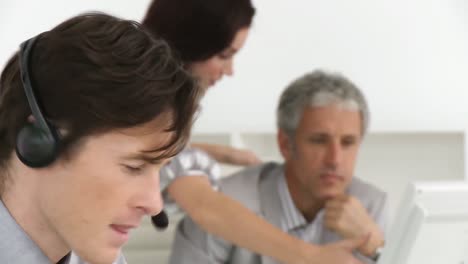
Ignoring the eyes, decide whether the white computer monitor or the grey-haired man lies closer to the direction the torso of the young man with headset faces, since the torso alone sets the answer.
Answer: the white computer monitor

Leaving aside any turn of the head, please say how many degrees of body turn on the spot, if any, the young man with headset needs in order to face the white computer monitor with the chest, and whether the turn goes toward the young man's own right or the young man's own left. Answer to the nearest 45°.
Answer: approximately 90° to the young man's own left

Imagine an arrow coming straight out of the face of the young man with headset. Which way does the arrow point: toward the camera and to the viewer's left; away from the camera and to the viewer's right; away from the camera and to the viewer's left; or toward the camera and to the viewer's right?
toward the camera and to the viewer's right

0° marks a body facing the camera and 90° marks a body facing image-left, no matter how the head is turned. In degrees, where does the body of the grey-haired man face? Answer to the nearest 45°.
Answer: approximately 315°

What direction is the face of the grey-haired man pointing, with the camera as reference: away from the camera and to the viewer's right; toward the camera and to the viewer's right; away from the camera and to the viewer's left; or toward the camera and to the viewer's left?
toward the camera and to the viewer's right

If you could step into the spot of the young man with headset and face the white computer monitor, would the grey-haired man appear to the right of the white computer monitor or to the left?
left

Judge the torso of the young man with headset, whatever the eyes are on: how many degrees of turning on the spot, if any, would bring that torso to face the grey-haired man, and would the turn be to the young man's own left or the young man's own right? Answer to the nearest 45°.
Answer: approximately 45° to the young man's own left

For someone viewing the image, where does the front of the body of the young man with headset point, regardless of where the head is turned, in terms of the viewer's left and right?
facing to the right of the viewer
